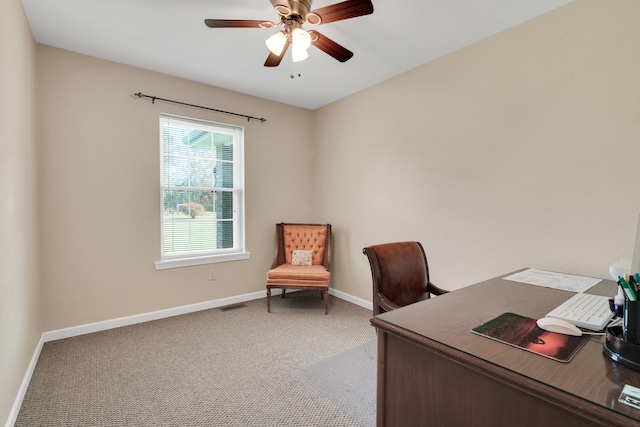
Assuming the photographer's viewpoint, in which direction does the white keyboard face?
facing away from the viewer and to the left of the viewer

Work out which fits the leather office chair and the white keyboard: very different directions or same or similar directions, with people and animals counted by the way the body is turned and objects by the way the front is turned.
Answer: very different directions

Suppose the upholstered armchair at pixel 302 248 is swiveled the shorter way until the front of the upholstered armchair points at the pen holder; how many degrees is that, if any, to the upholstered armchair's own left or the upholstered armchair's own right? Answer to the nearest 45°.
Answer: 0° — it already faces it

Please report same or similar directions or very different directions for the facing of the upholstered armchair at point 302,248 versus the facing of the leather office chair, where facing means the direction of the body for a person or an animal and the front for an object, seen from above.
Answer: same or similar directions

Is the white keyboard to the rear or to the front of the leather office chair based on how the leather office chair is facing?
to the front

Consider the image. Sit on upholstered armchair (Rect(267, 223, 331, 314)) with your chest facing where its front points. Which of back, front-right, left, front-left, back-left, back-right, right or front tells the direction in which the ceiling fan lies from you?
front

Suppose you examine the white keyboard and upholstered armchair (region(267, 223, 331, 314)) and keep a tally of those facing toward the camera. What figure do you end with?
1

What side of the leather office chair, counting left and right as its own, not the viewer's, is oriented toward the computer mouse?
front

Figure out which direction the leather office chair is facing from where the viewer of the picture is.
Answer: facing the viewer and to the right of the viewer

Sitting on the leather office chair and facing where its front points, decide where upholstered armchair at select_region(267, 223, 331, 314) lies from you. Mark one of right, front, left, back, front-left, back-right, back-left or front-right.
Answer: back

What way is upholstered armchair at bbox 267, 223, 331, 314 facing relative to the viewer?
toward the camera

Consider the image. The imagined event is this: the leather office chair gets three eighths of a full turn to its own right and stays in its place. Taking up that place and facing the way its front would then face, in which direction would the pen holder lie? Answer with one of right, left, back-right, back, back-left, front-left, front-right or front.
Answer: back-left

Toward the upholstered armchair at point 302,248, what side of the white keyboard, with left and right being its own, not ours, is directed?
front
